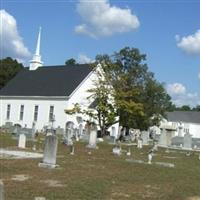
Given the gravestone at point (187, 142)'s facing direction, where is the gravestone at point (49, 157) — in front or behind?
in front

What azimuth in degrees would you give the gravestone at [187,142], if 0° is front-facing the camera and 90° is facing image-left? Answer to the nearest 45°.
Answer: approximately 0°
